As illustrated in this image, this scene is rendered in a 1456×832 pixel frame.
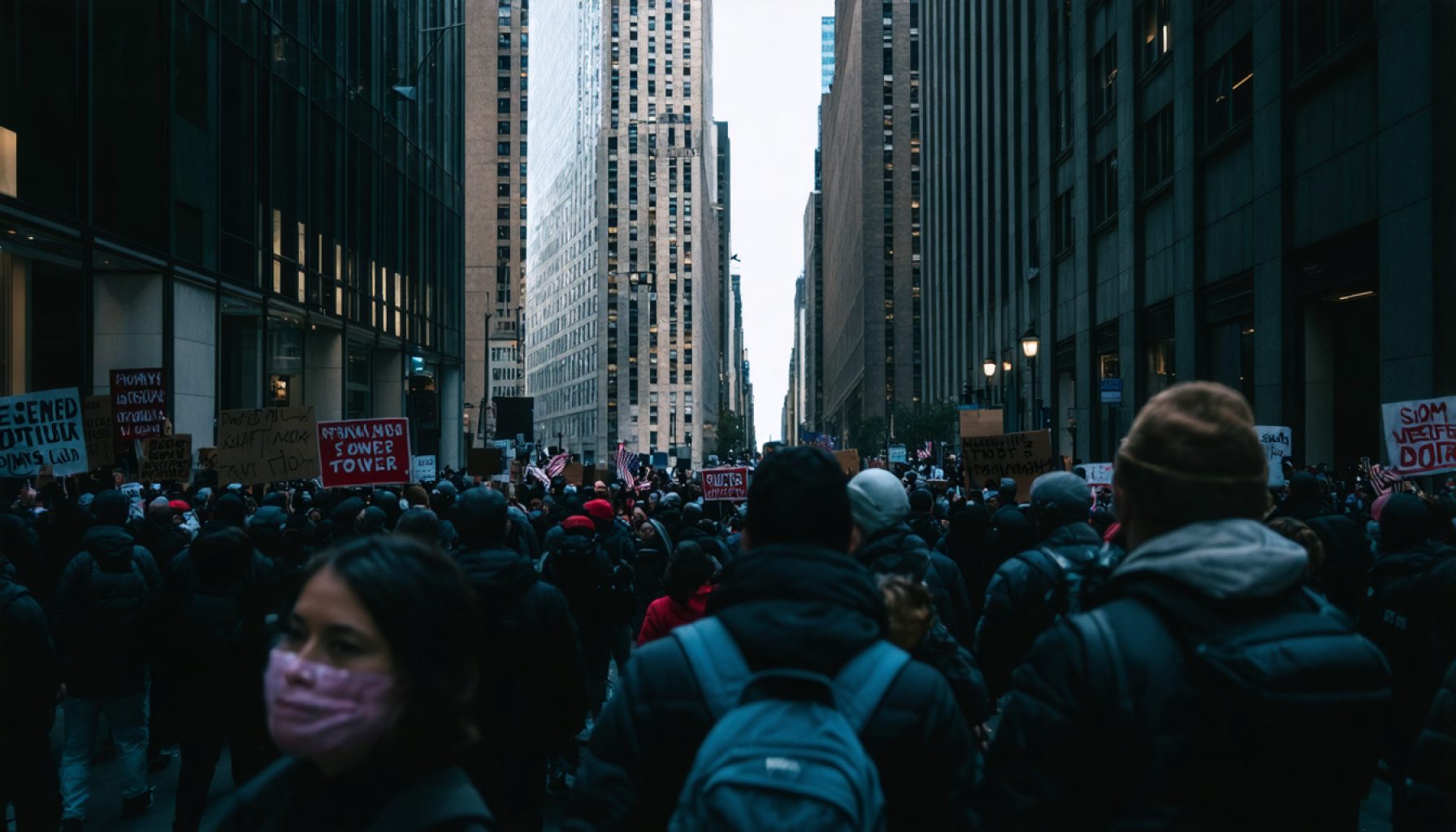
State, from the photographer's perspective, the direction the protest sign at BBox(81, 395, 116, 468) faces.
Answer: facing the viewer

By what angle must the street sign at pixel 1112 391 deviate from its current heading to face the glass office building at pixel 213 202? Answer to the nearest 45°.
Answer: approximately 45° to its right

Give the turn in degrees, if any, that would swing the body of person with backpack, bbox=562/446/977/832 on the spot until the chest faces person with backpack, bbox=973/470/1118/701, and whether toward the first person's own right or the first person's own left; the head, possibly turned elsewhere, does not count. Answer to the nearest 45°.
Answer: approximately 45° to the first person's own right

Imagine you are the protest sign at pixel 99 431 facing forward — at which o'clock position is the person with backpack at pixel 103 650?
The person with backpack is roughly at 12 o'clock from the protest sign.

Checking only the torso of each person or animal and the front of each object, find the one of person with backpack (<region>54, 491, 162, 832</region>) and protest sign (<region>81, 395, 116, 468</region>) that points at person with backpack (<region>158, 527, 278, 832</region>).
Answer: the protest sign

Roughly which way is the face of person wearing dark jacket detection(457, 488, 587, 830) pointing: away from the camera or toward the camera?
away from the camera

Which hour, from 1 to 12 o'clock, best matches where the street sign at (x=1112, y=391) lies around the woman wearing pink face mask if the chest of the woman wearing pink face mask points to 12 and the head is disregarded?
The street sign is roughly at 6 o'clock from the woman wearing pink face mask.

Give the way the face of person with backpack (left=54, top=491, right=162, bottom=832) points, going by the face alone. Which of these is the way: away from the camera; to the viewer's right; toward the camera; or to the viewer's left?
away from the camera

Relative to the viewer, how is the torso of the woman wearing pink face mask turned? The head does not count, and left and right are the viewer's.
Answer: facing the viewer and to the left of the viewer

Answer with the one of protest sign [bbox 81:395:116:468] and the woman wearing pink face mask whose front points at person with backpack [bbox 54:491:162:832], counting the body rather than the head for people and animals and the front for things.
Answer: the protest sign

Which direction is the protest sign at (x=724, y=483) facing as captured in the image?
toward the camera

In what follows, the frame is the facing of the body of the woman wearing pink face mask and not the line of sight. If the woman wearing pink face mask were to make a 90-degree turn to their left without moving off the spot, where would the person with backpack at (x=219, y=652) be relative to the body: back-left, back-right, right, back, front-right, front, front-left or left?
back-left

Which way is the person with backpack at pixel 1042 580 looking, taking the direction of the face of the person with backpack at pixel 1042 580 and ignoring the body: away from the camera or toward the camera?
away from the camera

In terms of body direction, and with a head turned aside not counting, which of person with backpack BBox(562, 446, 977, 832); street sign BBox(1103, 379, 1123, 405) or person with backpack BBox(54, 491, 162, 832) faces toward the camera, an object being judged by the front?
the street sign

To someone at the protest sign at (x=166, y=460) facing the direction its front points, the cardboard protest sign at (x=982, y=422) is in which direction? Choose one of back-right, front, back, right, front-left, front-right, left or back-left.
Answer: left

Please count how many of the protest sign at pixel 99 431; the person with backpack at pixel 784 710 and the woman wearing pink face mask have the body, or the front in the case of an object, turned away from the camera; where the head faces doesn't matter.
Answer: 1

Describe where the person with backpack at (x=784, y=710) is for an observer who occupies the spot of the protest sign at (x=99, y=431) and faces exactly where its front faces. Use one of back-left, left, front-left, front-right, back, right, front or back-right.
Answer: front

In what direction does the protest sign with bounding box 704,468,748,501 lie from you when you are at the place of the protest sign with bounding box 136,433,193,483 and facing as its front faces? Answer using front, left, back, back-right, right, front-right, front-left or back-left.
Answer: left

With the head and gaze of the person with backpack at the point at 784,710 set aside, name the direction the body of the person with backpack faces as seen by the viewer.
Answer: away from the camera

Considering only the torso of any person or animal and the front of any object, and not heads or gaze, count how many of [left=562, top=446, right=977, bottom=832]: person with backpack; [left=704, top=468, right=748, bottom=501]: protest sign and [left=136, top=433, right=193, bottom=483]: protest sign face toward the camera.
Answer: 2
